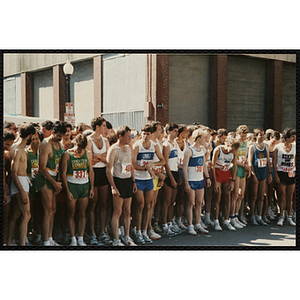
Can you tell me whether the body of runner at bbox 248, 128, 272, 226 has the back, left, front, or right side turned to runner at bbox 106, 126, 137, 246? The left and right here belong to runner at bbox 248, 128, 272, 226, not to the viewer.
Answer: right

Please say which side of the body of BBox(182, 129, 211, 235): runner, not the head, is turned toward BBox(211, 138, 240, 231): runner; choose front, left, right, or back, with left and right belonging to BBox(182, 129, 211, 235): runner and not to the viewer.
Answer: left

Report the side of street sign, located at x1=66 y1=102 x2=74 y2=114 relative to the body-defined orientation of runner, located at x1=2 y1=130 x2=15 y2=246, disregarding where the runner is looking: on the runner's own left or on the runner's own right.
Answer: on the runner's own left

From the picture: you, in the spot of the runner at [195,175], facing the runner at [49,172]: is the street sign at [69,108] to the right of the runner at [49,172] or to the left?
right

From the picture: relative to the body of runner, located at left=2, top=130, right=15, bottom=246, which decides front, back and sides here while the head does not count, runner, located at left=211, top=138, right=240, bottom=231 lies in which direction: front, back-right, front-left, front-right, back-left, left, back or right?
front-left

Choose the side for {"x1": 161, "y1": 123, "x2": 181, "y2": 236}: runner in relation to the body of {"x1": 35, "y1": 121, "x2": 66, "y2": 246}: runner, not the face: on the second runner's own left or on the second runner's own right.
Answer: on the second runner's own left

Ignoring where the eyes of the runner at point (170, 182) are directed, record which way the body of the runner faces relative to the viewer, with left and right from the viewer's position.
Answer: facing the viewer and to the right of the viewer
